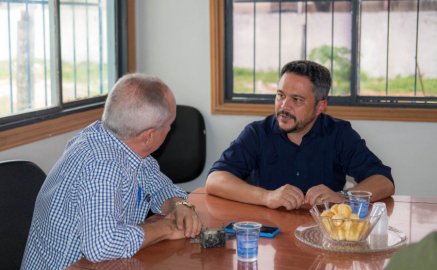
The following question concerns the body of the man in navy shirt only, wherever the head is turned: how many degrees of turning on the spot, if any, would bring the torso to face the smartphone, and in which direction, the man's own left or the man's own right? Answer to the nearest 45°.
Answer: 0° — they already face it

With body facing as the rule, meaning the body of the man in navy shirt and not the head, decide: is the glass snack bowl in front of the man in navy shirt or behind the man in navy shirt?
in front

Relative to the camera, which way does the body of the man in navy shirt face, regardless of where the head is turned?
toward the camera

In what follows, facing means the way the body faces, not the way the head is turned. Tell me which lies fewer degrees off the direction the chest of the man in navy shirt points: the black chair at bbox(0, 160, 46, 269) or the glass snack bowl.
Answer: the glass snack bowl

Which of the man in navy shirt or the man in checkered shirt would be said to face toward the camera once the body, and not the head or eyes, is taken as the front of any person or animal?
the man in navy shirt

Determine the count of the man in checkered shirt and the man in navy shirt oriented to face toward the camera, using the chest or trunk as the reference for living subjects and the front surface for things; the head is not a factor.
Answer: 1

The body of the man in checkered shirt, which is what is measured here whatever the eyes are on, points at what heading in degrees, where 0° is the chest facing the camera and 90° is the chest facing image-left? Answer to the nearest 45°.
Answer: approximately 270°

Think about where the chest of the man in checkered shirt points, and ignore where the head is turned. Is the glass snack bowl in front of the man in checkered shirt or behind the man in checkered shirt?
in front

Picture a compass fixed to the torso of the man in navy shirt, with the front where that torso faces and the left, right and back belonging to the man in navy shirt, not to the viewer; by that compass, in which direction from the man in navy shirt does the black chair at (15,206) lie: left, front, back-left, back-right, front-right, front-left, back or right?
front-right

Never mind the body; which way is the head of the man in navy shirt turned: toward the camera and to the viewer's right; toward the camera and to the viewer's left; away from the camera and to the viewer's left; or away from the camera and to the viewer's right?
toward the camera and to the viewer's left

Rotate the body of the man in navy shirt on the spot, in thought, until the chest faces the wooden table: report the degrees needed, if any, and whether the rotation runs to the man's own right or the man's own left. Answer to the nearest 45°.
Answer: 0° — they already face it

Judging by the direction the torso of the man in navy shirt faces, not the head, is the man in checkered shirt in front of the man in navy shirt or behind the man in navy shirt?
in front
